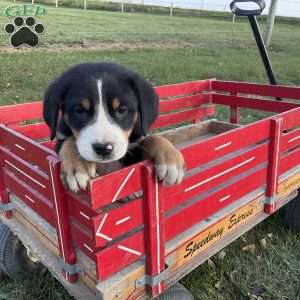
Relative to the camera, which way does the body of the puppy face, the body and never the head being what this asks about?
toward the camera
